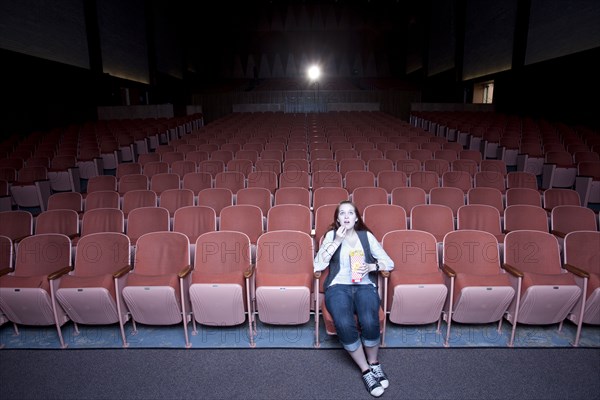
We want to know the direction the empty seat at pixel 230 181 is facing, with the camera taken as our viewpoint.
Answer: facing the viewer

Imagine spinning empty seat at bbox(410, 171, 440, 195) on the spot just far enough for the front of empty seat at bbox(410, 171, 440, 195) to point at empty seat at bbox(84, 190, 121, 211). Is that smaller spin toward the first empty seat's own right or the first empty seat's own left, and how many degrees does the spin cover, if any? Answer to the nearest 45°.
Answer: approximately 45° to the first empty seat's own right

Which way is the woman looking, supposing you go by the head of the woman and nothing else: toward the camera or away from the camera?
toward the camera

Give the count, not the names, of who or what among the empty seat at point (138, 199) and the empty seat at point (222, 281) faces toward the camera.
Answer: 2

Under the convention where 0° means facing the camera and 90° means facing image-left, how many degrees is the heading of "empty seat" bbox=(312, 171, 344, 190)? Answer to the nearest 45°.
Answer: approximately 0°

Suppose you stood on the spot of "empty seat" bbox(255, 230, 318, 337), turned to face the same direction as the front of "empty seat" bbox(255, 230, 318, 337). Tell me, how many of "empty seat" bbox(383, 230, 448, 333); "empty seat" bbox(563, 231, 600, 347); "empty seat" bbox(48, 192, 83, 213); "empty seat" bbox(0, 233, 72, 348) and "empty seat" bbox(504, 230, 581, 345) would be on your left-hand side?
3

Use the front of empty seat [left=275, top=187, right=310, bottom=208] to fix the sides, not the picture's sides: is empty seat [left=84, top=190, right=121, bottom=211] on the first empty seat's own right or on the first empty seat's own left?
on the first empty seat's own right

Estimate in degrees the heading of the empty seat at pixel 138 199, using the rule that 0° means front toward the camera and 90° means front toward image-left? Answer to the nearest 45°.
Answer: approximately 0°

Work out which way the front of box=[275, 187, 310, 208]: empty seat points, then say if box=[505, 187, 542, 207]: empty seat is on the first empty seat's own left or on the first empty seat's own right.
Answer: on the first empty seat's own left

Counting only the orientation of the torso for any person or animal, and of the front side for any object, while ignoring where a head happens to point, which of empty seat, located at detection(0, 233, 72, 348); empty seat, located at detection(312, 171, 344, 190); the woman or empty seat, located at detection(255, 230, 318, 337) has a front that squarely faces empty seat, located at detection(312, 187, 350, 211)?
empty seat, located at detection(312, 171, 344, 190)

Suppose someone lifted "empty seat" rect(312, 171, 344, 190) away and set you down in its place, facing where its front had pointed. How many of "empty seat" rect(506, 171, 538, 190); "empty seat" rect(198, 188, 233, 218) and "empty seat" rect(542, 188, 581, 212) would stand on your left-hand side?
2

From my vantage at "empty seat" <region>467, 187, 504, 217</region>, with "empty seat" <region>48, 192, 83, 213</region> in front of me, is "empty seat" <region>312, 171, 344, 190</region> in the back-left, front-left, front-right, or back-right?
front-right

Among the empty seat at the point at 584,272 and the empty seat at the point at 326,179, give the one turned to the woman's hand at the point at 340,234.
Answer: the empty seat at the point at 326,179

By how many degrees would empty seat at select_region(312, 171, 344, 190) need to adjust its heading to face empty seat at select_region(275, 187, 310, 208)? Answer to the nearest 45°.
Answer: approximately 45° to its right

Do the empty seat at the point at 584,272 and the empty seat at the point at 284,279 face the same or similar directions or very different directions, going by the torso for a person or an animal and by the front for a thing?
same or similar directions

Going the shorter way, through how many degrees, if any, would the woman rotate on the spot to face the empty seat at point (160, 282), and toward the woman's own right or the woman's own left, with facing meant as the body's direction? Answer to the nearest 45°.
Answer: approximately 90° to the woman's own right

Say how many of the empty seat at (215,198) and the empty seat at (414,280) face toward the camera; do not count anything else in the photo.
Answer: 2

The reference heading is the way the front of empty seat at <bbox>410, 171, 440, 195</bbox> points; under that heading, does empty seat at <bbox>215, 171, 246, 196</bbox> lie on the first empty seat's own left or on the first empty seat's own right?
on the first empty seat's own right
